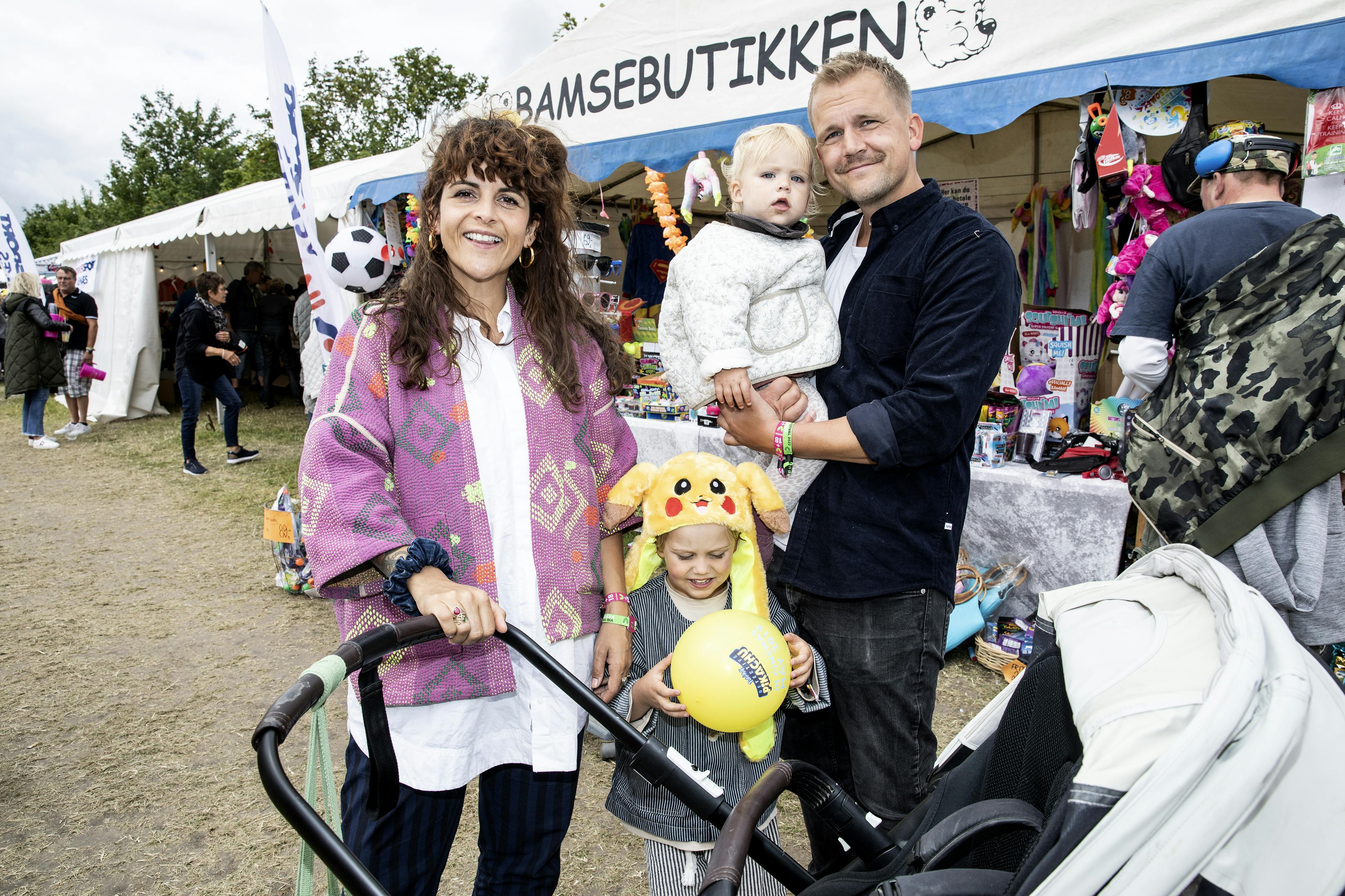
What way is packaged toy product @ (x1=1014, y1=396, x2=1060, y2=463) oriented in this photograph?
toward the camera

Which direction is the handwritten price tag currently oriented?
toward the camera

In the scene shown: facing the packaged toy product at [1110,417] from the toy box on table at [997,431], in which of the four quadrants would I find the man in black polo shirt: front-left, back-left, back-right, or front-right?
back-left

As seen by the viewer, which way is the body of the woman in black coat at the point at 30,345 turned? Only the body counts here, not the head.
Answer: to the viewer's right

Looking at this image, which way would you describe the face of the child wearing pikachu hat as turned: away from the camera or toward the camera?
toward the camera

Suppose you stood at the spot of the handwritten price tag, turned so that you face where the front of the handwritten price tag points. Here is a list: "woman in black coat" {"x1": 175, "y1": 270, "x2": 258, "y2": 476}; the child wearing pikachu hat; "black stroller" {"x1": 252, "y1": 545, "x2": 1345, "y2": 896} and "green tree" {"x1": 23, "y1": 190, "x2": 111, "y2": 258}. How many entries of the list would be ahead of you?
2

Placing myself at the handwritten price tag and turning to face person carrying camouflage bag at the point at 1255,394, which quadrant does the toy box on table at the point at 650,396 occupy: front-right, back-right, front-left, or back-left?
front-left

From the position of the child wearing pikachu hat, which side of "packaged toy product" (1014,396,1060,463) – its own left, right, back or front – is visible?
front

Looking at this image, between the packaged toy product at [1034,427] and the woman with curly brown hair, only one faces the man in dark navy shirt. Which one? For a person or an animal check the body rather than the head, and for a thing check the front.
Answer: the packaged toy product

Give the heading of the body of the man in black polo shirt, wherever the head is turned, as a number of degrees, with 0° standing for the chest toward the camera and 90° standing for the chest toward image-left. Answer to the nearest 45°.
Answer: approximately 45°

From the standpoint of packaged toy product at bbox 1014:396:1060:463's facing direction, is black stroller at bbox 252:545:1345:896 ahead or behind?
ahead

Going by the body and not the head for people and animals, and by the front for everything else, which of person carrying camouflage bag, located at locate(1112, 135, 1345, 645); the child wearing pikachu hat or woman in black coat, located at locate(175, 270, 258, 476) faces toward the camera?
the child wearing pikachu hat

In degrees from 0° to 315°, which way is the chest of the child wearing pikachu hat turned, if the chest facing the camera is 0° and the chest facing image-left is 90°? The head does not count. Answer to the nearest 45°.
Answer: approximately 0°

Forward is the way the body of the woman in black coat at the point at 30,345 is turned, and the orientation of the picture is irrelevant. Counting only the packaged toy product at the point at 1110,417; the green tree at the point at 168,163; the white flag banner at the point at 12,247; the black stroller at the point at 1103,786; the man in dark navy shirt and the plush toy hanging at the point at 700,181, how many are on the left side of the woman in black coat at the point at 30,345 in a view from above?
2

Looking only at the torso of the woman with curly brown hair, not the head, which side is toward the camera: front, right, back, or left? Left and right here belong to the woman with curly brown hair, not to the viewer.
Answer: front
